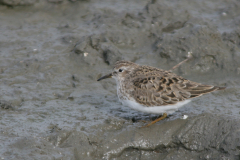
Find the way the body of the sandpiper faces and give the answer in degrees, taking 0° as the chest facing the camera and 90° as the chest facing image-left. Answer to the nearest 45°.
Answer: approximately 90°
